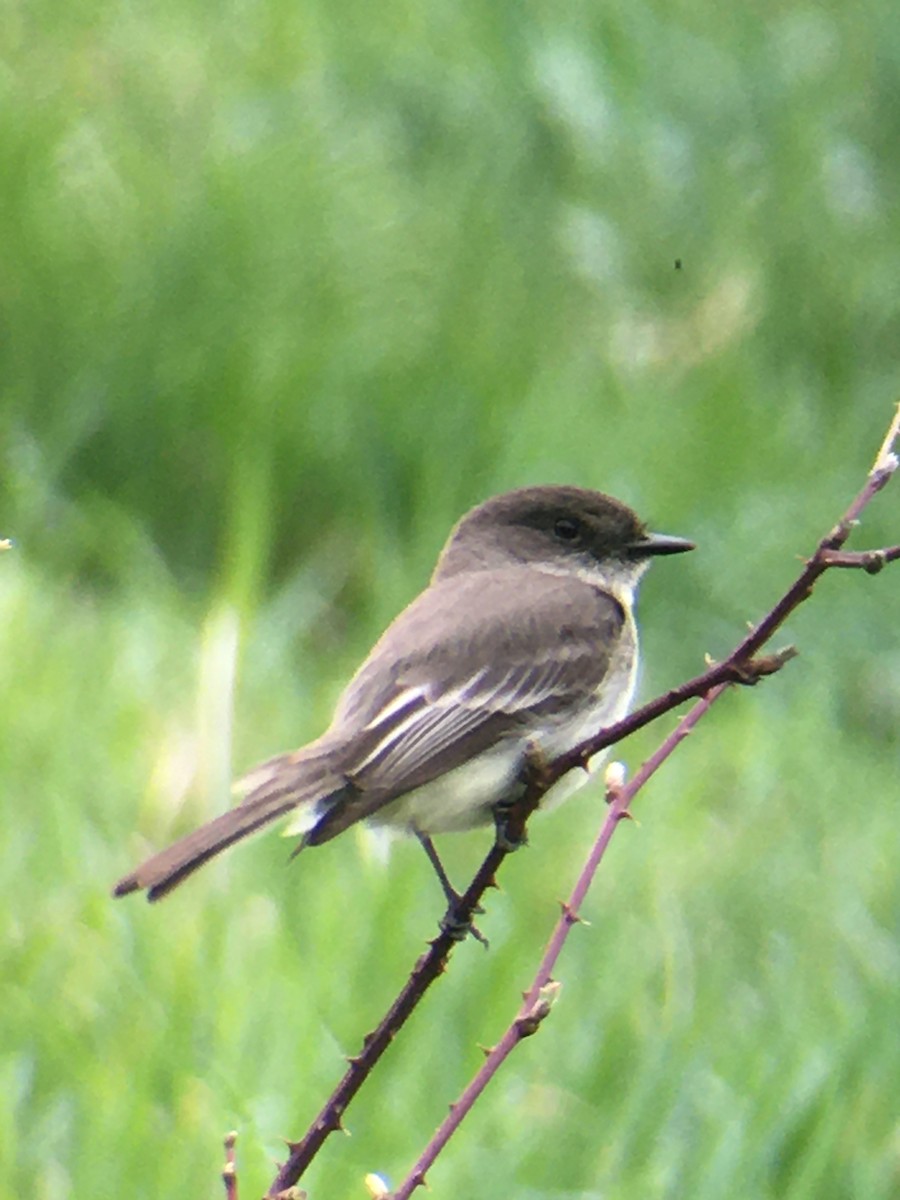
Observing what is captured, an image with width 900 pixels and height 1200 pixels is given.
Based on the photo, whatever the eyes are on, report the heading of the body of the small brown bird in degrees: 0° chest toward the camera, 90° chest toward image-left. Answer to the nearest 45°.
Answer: approximately 270°
